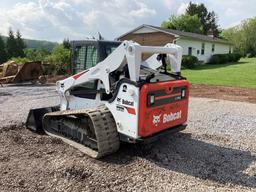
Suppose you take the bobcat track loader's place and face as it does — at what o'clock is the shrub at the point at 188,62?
The shrub is roughly at 2 o'clock from the bobcat track loader.

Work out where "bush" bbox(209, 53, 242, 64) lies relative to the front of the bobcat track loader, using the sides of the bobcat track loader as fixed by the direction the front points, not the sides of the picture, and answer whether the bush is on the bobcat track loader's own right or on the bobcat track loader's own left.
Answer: on the bobcat track loader's own right

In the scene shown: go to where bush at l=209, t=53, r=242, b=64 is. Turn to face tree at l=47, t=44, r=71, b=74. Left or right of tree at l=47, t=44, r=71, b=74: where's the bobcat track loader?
left

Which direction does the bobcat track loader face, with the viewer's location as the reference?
facing away from the viewer and to the left of the viewer

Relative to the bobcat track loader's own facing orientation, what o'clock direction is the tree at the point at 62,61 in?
The tree is roughly at 1 o'clock from the bobcat track loader.

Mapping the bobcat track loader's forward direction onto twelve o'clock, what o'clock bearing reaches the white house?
The white house is roughly at 2 o'clock from the bobcat track loader.
